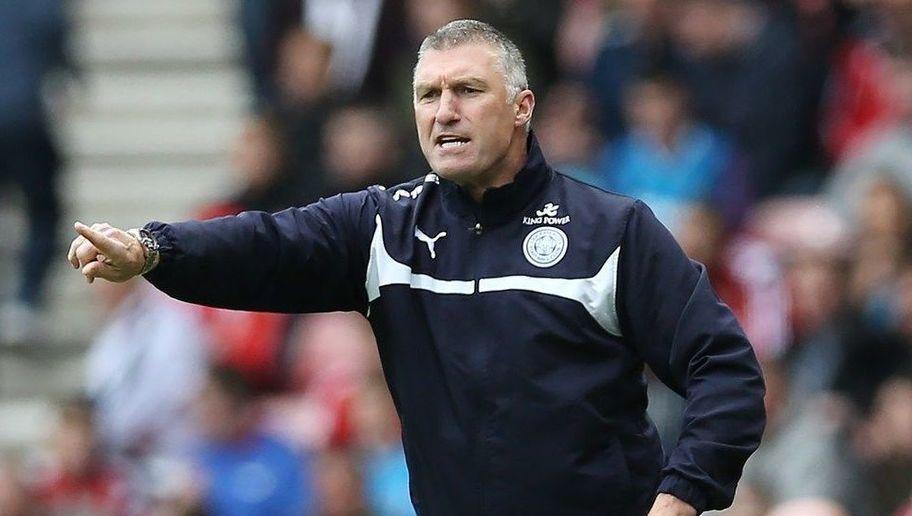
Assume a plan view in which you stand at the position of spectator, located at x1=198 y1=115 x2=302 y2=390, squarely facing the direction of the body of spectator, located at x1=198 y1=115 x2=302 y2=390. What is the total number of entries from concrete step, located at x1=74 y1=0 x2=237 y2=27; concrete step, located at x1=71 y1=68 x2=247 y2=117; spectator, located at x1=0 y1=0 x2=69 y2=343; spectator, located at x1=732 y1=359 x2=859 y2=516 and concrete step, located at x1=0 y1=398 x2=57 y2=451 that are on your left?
1

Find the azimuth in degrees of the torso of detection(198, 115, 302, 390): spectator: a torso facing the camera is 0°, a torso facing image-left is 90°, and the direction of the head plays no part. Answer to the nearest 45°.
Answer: approximately 45°

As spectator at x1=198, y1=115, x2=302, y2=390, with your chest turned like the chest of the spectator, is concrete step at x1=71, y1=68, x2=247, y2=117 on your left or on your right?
on your right

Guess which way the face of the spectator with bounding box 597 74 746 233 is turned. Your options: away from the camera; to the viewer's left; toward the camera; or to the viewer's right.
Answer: toward the camera

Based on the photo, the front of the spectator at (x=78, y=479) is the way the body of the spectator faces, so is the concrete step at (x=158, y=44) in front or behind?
behind

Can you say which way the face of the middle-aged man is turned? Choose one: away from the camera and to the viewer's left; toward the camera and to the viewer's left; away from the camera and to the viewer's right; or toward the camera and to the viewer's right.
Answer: toward the camera and to the viewer's left

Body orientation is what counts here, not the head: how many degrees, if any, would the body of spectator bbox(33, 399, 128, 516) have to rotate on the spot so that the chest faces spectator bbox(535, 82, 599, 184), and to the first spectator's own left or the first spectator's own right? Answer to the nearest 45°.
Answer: approximately 90° to the first spectator's own left

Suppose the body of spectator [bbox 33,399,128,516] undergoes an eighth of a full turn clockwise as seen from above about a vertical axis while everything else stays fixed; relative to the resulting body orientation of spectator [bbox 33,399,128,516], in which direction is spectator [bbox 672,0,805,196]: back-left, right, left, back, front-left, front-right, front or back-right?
back-left

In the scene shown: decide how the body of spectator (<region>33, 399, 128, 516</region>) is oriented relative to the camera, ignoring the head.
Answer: toward the camera

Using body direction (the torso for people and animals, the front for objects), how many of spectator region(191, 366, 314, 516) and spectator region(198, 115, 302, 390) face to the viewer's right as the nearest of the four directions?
0

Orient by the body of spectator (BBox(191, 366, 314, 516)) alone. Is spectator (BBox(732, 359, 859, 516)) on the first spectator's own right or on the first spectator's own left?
on the first spectator's own left

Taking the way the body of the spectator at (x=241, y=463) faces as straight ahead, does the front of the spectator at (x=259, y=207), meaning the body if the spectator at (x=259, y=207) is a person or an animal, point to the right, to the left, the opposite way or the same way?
the same way

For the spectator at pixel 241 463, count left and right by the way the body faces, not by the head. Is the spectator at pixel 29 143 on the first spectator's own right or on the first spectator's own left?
on the first spectator's own right
